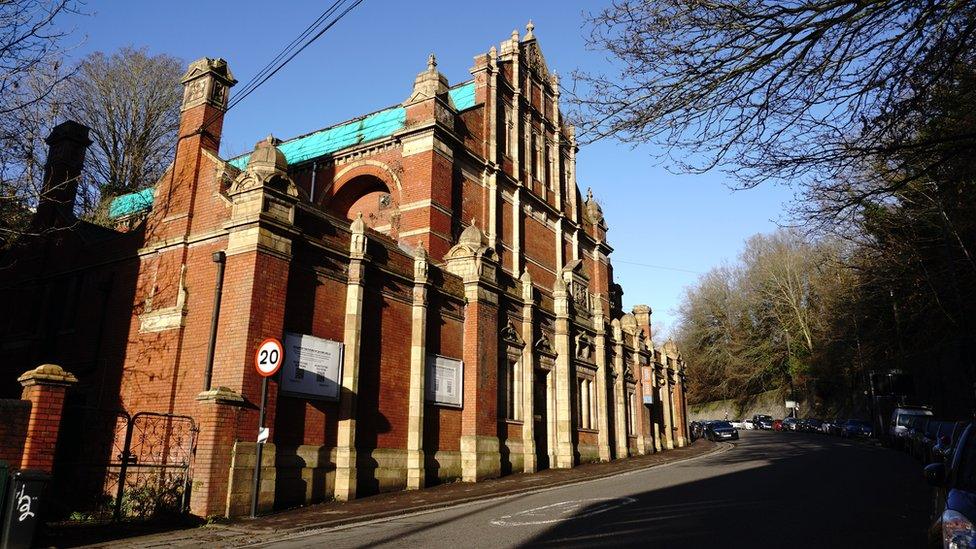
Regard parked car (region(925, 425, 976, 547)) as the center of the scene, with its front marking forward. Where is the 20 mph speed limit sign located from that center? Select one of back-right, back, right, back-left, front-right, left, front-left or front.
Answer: right

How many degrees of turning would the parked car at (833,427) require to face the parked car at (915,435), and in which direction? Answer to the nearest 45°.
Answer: approximately 45° to its left

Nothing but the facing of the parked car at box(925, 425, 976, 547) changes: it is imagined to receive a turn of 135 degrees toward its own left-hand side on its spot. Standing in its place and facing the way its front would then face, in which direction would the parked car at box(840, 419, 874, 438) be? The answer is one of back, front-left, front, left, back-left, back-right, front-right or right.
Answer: front-left

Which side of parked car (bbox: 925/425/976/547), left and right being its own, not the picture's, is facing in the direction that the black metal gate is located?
right

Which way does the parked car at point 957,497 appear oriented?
toward the camera

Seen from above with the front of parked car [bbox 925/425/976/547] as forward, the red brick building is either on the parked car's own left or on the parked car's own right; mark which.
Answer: on the parked car's own right

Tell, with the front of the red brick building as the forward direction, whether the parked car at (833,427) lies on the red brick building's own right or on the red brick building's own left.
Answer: on the red brick building's own left

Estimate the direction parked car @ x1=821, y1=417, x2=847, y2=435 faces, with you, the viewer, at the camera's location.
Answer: facing the viewer and to the left of the viewer

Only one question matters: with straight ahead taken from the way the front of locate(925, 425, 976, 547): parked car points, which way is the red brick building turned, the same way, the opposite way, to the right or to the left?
to the left

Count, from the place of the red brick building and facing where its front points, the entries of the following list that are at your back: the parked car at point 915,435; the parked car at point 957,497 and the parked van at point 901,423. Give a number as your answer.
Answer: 0

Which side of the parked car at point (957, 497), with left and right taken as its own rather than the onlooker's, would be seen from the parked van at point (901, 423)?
back

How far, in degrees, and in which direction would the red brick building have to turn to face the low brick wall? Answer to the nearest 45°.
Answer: approximately 90° to its right

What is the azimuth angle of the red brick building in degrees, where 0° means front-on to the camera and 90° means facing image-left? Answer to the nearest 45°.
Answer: approximately 315°

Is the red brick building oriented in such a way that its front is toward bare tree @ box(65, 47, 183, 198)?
no

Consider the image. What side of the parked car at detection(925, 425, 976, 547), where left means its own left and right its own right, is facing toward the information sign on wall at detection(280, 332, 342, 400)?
right

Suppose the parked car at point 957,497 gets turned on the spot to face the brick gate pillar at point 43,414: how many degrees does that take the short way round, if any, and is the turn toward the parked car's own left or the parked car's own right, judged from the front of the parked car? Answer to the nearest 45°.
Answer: approximately 90° to the parked car's own right
